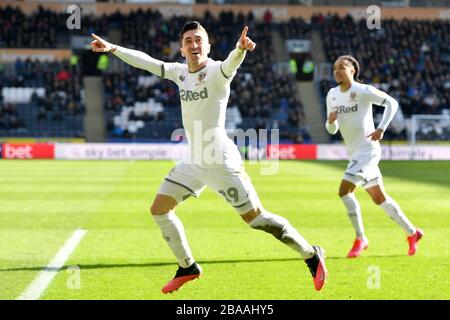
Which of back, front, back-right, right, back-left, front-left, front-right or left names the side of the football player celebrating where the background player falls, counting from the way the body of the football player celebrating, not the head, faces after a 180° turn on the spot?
front

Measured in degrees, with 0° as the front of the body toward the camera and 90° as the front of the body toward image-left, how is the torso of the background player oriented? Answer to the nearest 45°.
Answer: approximately 45°

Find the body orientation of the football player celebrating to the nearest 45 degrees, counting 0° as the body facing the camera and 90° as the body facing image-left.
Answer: approximately 45°
